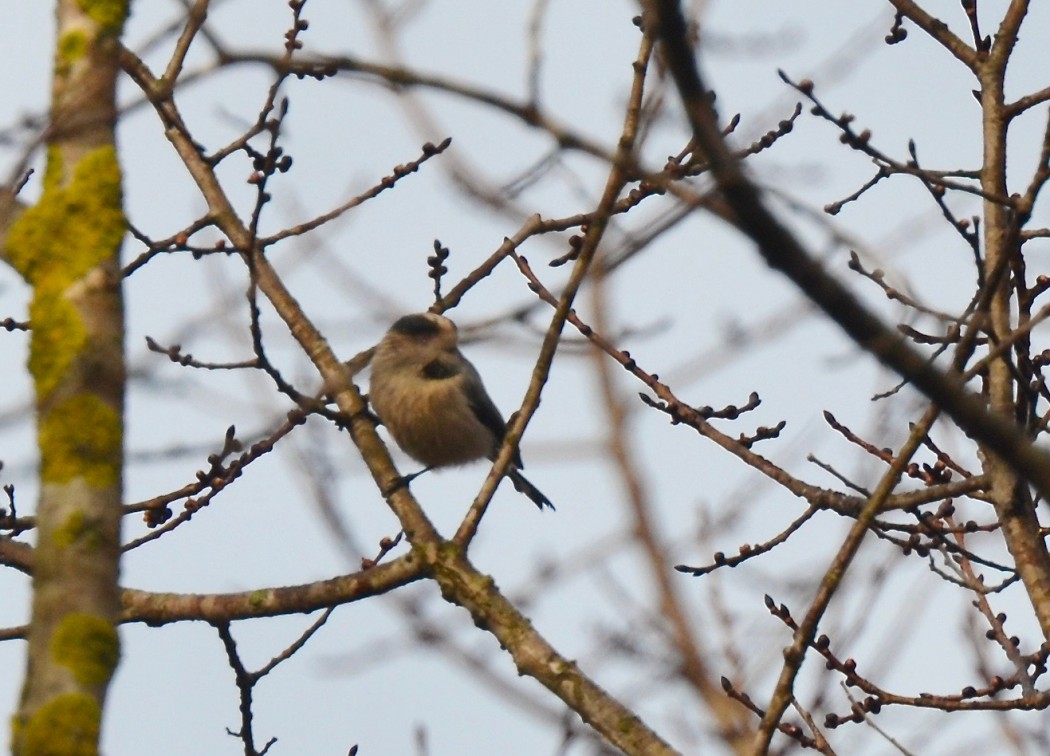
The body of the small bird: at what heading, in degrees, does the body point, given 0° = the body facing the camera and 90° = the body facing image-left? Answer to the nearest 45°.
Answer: approximately 45°
